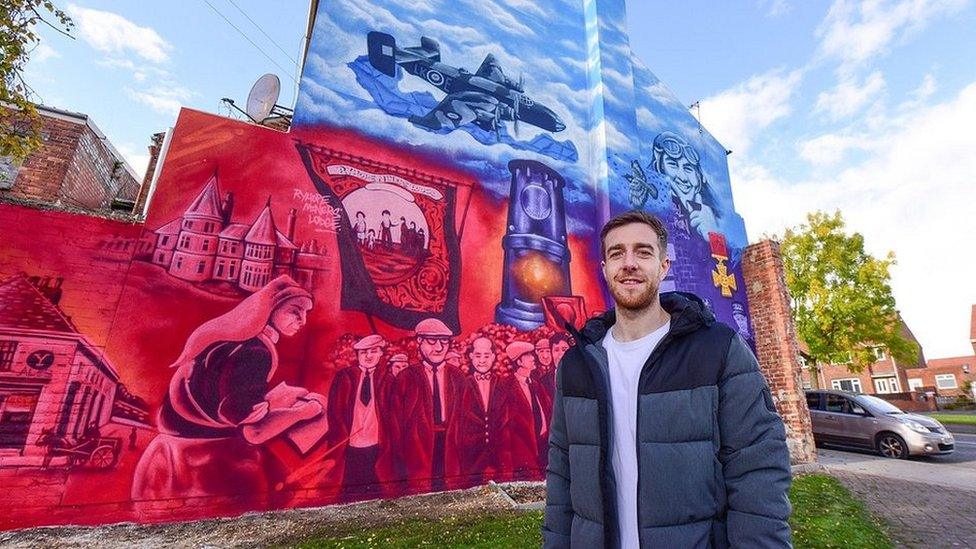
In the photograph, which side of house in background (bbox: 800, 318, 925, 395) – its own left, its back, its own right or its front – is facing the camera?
front

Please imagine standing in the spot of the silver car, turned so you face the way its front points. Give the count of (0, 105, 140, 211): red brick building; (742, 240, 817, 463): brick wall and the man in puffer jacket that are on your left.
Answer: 0

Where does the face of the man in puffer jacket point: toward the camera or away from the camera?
toward the camera

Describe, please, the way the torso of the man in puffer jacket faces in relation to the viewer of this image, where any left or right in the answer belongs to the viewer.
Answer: facing the viewer and to the left of the viewer

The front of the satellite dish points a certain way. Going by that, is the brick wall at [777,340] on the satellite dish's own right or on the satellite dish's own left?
on the satellite dish's own left

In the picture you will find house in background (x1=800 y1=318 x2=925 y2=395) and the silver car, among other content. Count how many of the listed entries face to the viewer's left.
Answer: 0

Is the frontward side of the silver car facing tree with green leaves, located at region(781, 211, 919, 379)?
no

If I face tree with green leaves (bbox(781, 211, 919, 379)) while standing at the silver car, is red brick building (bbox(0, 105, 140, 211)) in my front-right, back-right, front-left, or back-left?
back-left

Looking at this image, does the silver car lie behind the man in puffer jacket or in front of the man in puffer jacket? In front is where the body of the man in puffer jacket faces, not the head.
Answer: behind

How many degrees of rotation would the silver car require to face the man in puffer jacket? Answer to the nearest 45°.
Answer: approximately 45° to its right

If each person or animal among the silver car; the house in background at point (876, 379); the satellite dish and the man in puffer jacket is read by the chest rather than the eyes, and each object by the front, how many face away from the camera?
0

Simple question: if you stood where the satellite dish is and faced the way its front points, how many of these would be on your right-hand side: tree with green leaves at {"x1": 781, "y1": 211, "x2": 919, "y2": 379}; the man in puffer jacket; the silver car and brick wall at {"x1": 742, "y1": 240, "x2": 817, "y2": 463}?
0

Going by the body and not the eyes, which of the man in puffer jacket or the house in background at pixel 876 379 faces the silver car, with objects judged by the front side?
the house in background

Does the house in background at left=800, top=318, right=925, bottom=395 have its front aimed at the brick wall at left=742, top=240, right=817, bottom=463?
yes

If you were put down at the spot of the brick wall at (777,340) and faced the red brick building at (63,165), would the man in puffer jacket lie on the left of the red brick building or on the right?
left

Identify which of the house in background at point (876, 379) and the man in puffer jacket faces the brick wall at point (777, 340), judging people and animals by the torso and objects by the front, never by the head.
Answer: the house in background

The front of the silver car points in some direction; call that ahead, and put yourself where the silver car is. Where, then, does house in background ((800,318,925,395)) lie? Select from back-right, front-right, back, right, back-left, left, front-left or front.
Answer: back-left
